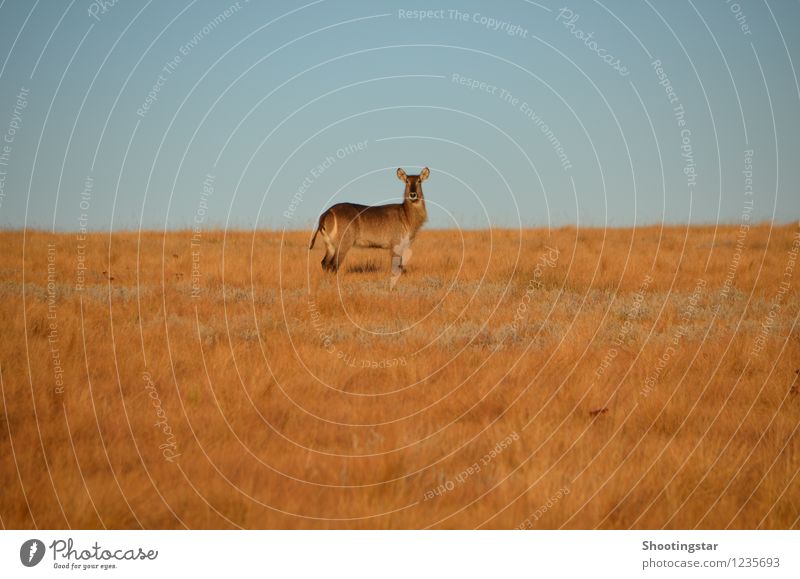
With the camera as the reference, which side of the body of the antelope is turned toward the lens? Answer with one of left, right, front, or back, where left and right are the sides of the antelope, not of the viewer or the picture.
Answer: right
